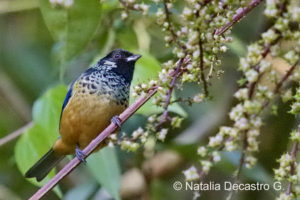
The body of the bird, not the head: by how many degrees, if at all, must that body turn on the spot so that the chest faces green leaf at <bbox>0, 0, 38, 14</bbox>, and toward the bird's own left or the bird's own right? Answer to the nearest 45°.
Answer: approximately 135° to the bird's own left

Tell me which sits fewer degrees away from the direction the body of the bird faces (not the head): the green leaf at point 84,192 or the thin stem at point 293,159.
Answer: the thin stem

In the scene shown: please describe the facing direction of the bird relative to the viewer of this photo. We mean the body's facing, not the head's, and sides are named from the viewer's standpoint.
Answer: facing the viewer and to the right of the viewer
